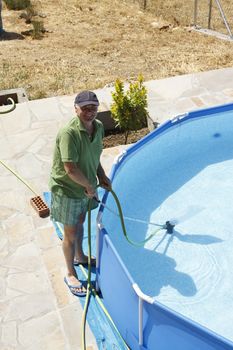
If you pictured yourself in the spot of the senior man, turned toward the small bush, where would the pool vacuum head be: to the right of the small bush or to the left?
right

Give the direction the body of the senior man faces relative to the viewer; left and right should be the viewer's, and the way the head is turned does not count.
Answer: facing the viewer and to the right of the viewer

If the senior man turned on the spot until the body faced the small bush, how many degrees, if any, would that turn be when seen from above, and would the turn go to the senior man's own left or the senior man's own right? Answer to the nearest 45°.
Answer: approximately 135° to the senior man's own left

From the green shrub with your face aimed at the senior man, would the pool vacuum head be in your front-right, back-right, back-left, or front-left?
front-left

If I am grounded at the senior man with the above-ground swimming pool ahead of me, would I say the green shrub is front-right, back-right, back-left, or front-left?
front-left

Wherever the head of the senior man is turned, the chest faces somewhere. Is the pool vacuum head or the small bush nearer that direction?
the pool vacuum head

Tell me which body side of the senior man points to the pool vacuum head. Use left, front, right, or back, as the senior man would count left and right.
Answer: left

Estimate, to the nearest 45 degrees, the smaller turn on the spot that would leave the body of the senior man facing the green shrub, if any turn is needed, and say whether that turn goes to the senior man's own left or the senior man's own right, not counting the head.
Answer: approximately 135° to the senior man's own left
